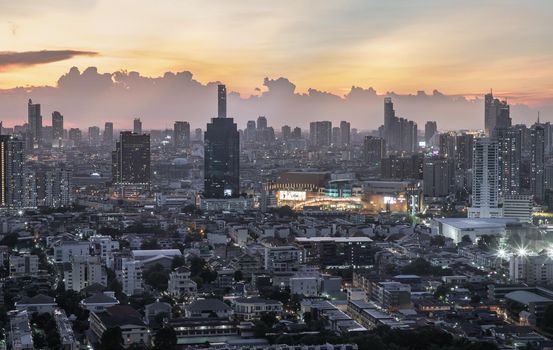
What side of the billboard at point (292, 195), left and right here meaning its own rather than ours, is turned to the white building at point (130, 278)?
front

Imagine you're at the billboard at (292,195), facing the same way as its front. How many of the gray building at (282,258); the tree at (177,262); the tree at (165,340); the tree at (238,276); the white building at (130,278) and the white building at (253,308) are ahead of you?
6

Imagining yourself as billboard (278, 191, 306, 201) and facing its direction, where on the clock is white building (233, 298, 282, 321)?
The white building is roughly at 12 o'clock from the billboard.

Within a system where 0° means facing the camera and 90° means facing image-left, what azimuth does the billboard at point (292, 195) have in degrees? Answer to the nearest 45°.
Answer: approximately 0°

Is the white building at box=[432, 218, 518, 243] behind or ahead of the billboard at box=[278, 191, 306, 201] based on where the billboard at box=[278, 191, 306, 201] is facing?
ahead

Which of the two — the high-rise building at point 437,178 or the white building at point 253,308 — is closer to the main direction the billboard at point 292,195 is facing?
the white building

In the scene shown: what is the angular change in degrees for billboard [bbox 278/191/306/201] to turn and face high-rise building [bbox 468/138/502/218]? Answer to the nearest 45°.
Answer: approximately 45° to its left

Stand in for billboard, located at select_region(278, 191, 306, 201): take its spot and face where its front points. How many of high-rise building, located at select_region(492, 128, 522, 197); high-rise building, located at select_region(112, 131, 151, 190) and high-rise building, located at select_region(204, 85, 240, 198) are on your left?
1

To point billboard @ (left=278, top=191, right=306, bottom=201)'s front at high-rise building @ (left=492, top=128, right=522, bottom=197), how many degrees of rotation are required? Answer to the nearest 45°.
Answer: approximately 90° to its left

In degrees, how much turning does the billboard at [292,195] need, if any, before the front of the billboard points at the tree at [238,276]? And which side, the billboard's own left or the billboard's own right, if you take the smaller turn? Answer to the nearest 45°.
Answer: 0° — it already faces it

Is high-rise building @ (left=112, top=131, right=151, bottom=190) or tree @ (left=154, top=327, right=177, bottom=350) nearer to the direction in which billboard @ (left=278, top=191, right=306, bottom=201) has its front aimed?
the tree

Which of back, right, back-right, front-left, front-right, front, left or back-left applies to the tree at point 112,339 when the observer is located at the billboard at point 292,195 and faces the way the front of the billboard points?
front

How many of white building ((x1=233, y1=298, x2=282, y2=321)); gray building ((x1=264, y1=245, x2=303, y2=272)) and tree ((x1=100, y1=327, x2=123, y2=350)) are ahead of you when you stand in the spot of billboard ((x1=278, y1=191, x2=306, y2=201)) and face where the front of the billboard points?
3

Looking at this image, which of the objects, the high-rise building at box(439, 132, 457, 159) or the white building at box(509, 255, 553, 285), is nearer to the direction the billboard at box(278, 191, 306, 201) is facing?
the white building

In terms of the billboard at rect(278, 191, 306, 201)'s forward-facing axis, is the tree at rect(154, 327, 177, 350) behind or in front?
in front

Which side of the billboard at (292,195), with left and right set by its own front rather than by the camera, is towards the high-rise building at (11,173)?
right
